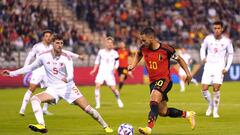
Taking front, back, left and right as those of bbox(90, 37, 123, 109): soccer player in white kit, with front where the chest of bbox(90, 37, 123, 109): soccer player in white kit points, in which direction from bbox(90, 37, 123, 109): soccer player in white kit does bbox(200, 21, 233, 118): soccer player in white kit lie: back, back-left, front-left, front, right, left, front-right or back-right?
front-left

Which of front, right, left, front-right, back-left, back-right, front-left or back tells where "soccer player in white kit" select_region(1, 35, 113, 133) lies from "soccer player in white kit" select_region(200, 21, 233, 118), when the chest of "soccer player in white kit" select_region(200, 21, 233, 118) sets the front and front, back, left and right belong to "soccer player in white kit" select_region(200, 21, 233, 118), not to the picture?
front-right

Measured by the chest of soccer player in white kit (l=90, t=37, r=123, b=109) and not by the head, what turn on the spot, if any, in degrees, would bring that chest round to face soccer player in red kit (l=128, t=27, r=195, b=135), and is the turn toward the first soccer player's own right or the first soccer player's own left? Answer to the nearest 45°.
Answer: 0° — they already face them

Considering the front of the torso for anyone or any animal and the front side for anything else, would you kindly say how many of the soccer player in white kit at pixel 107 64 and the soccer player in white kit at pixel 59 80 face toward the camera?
2

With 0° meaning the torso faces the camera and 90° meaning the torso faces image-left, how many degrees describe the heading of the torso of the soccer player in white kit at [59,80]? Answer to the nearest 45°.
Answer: approximately 0°

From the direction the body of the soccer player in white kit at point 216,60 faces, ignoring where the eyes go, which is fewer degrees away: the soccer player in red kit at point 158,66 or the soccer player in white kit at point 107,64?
the soccer player in red kit
